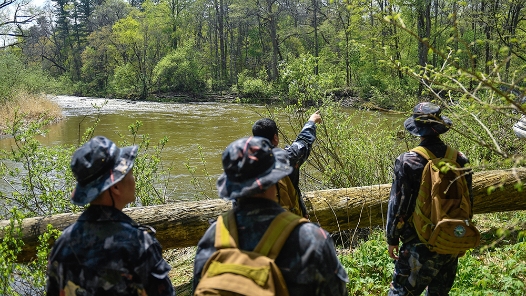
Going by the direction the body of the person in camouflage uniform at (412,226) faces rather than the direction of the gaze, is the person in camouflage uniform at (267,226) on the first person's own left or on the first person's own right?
on the first person's own left

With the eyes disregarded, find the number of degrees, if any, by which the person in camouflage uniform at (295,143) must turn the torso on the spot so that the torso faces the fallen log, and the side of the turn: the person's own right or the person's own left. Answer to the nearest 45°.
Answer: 0° — they already face it

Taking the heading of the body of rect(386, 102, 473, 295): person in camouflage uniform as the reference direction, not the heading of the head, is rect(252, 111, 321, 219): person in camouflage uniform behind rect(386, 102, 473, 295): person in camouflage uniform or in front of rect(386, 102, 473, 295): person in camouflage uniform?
in front

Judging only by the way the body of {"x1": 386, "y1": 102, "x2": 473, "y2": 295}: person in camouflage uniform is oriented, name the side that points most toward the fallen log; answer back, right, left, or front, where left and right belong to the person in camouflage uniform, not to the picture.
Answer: front

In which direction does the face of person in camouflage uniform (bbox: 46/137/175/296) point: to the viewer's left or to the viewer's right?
to the viewer's right

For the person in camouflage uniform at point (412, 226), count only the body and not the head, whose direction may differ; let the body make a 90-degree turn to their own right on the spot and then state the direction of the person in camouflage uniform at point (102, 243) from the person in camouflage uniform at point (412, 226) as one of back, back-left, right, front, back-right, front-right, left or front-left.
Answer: back

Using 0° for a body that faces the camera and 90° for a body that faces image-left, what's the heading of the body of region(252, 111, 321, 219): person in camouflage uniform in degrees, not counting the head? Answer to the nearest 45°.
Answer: approximately 180°

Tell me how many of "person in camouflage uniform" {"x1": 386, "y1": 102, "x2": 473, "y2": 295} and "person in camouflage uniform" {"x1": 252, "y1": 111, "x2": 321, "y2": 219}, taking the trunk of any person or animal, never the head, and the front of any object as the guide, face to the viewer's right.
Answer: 0

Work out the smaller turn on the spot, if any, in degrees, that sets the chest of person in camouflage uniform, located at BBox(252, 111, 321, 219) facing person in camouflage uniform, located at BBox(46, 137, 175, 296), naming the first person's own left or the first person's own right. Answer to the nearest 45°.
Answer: approximately 135° to the first person's own left

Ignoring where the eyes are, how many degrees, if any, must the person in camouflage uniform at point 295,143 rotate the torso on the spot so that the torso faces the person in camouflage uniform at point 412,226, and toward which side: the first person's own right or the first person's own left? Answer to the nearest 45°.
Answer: approximately 135° to the first person's own right

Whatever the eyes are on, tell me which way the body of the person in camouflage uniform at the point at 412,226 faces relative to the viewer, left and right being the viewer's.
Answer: facing away from the viewer and to the left of the viewer

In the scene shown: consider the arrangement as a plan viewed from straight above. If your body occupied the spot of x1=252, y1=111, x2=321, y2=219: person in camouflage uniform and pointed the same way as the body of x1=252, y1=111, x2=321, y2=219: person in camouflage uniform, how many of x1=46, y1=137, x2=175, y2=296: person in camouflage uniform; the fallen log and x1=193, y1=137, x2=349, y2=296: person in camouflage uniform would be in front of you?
1
